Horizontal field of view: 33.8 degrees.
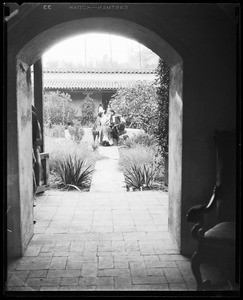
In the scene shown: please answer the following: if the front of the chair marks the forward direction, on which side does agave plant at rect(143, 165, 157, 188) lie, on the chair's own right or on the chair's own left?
on the chair's own right

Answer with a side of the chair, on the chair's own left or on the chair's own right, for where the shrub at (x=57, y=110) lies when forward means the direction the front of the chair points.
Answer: on the chair's own right

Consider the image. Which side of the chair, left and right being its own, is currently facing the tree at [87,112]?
right

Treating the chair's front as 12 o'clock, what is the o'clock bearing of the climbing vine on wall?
The climbing vine on wall is roughly at 4 o'clock from the chair.

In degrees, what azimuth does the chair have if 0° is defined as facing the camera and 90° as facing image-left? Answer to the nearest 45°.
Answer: approximately 45°

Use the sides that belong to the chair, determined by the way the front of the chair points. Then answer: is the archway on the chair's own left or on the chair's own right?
on the chair's own right

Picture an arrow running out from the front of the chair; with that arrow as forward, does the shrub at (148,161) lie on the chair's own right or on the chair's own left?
on the chair's own right

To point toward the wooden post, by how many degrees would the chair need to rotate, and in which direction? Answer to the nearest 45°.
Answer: approximately 90° to its right

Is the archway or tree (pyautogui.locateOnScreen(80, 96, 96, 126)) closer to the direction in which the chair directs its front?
the archway

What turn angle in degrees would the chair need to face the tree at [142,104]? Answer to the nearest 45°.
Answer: approximately 135° to its right
